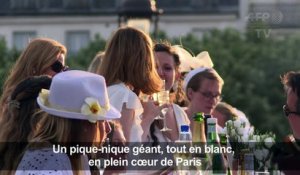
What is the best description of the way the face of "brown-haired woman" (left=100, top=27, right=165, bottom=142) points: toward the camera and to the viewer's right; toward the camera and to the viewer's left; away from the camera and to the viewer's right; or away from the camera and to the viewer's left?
away from the camera and to the viewer's right

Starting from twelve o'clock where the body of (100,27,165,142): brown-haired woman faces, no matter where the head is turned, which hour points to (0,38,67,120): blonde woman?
(0,38,67,120): blonde woman is roughly at 8 o'clock from (100,27,165,142): brown-haired woman.

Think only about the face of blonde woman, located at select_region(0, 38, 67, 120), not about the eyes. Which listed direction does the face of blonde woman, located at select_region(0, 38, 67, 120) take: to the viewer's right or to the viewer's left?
to the viewer's right

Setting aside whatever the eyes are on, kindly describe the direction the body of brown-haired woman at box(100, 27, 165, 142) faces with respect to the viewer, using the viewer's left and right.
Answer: facing away from the viewer and to the right of the viewer
